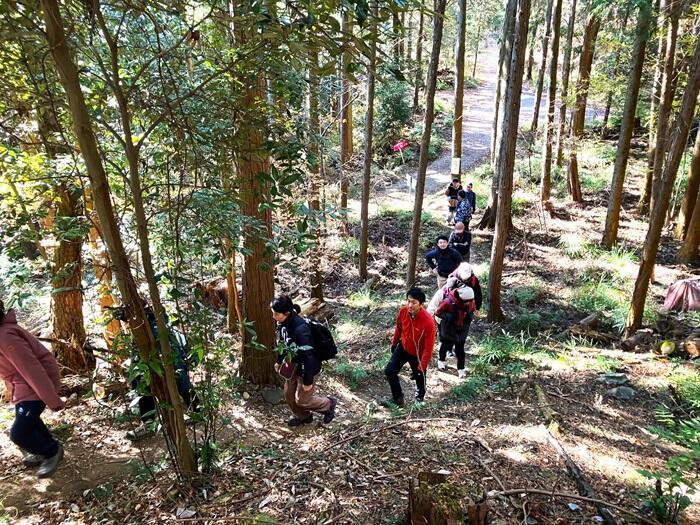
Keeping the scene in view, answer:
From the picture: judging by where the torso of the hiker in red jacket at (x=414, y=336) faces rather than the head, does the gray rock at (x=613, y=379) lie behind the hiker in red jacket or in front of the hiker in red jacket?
behind

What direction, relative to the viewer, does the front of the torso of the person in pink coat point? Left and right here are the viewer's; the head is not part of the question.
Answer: facing to the left of the viewer

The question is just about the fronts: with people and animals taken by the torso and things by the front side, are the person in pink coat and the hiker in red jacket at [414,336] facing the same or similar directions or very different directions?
same or similar directions

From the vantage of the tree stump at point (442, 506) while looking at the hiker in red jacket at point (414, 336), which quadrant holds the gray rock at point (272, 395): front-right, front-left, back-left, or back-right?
front-left

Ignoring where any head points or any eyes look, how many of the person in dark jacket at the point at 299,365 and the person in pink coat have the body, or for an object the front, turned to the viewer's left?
2

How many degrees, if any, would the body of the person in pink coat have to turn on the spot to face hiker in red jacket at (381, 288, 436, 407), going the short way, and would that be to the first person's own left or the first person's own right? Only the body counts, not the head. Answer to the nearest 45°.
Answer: approximately 180°

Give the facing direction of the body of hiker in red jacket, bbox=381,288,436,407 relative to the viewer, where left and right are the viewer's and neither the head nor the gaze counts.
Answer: facing the viewer and to the left of the viewer

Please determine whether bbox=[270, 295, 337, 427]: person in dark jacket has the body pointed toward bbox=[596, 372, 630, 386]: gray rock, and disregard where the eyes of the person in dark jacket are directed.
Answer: no

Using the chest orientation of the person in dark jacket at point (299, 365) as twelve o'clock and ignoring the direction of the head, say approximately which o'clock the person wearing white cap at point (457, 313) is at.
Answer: The person wearing white cap is roughly at 5 o'clock from the person in dark jacket.

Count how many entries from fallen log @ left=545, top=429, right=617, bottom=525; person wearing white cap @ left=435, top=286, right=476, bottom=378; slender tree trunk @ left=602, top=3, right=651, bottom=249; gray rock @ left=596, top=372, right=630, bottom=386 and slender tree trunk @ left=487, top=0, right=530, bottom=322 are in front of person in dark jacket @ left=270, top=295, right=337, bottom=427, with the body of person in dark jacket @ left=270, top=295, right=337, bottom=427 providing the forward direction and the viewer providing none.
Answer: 0

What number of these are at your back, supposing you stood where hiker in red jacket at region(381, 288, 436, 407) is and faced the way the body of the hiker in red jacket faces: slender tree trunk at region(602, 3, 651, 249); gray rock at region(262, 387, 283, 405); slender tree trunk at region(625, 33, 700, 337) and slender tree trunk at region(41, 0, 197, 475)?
2

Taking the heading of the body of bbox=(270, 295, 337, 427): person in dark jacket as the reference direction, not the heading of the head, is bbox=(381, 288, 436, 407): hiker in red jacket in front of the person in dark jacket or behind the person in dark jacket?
behind

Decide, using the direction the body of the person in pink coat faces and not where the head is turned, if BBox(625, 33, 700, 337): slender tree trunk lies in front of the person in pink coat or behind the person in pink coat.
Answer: behind

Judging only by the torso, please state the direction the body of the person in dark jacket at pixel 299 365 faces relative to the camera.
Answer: to the viewer's left

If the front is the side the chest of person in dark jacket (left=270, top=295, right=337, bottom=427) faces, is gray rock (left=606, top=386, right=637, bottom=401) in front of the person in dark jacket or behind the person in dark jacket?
behind

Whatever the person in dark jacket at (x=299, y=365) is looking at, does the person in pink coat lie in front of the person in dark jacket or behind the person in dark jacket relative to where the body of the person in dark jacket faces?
in front

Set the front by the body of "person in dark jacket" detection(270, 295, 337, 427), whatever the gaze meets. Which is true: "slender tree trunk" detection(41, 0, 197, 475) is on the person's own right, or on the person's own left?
on the person's own left
